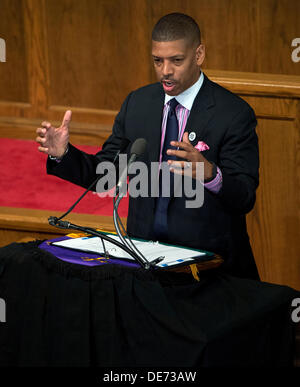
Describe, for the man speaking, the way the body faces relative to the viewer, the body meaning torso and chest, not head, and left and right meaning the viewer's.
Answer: facing the viewer and to the left of the viewer

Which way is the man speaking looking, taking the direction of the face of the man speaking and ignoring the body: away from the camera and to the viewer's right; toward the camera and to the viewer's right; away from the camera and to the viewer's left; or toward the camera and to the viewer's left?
toward the camera and to the viewer's left
